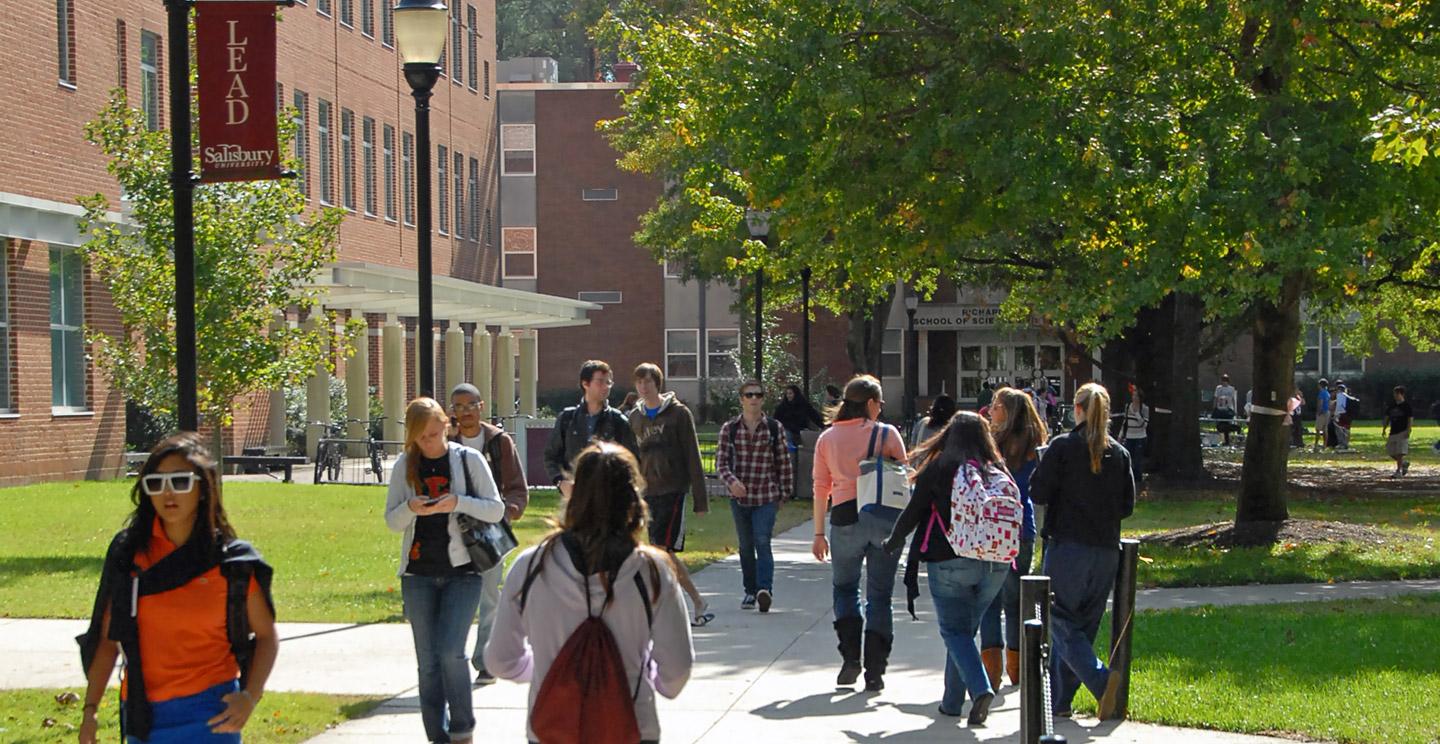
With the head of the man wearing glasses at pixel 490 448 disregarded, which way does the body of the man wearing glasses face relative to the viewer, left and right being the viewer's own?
facing the viewer and to the left of the viewer

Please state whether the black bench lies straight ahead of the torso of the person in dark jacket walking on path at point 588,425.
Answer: no

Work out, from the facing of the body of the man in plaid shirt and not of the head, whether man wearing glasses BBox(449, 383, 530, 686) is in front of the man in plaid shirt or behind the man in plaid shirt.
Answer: in front

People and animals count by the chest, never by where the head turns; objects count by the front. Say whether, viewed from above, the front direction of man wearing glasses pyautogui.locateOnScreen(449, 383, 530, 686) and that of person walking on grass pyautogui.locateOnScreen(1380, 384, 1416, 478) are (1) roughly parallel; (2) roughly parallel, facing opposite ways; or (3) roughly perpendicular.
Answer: roughly parallel

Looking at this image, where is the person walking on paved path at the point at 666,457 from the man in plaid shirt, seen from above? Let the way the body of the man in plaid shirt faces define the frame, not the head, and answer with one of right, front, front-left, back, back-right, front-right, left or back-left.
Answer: front-right

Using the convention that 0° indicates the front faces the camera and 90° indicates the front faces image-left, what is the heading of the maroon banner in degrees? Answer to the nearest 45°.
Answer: approximately 0°

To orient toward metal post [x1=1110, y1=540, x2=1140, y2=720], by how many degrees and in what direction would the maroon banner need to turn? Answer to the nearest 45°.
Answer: approximately 45° to its left

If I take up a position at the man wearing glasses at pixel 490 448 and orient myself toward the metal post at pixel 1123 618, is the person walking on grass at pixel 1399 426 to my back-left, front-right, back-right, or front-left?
front-left

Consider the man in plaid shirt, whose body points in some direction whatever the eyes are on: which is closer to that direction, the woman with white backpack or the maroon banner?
the woman with white backpack

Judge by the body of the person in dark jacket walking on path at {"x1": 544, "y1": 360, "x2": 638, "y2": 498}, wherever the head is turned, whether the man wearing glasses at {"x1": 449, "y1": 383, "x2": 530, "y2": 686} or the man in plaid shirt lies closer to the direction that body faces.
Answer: the man wearing glasses

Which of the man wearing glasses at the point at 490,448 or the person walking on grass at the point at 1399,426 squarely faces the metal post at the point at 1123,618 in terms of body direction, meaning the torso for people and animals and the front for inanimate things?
the person walking on grass

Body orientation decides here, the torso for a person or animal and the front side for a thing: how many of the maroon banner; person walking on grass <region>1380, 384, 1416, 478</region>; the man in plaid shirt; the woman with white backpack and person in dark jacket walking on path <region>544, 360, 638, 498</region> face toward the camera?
4

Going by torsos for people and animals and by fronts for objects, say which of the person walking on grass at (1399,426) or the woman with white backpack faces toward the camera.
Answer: the person walking on grass

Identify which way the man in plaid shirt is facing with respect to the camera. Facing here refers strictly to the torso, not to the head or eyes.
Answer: toward the camera

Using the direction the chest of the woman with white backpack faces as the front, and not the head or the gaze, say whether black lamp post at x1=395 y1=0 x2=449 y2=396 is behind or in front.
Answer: in front

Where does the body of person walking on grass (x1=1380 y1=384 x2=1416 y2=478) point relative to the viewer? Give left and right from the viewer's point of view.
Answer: facing the viewer

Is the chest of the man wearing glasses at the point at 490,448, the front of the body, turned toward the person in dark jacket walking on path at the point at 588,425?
no
